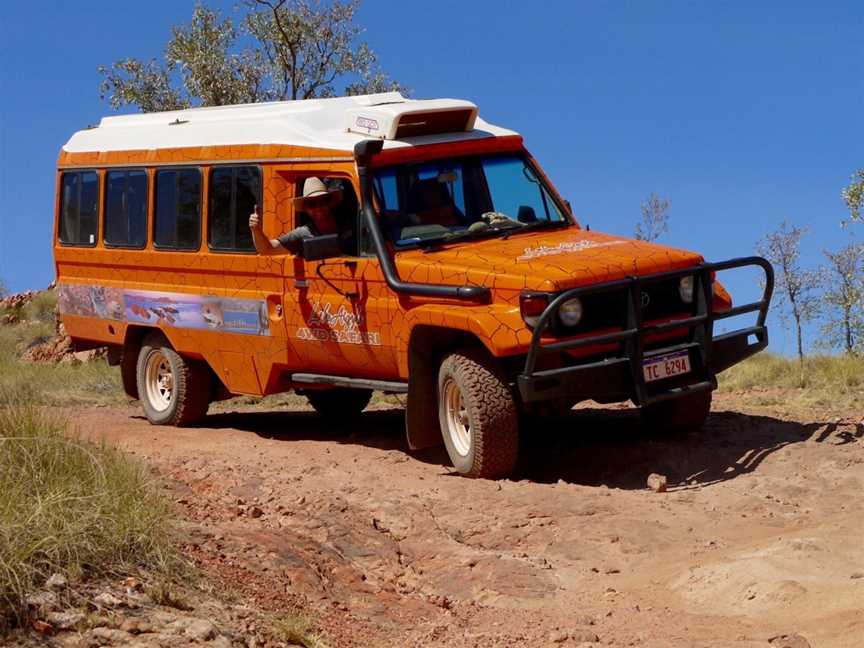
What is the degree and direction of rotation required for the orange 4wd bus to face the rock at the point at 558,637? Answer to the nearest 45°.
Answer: approximately 45° to its right

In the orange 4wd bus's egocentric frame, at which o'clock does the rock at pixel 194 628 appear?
The rock is roughly at 2 o'clock from the orange 4wd bus.

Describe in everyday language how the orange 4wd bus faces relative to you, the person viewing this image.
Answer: facing the viewer and to the right of the viewer

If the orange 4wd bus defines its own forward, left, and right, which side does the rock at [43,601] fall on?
on its right

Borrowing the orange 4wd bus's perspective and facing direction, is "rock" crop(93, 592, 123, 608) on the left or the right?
on its right

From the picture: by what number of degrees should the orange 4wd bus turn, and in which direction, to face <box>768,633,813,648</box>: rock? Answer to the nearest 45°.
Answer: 0° — it already faces it

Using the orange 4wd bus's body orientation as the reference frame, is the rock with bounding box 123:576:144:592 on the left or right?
on its right

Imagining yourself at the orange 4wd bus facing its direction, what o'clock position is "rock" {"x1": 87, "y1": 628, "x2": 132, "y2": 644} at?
The rock is roughly at 2 o'clock from the orange 4wd bus.

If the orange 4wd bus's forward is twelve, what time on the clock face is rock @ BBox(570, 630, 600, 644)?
The rock is roughly at 1 o'clock from the orange 4wd bus.
